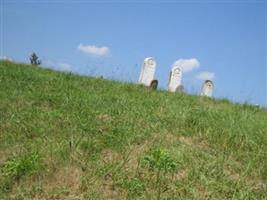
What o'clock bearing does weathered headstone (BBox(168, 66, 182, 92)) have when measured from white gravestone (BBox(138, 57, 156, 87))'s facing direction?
The weathered headstone is roughly at 8 o'clock from the white gravestone.

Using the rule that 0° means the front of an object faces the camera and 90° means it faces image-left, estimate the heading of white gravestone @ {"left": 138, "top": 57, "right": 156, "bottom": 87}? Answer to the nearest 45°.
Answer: approximately 0°

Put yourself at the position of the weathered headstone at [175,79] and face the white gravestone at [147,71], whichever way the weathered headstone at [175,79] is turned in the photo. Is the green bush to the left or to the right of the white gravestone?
left

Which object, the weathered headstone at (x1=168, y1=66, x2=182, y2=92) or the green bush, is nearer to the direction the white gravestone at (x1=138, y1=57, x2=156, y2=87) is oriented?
the green bush

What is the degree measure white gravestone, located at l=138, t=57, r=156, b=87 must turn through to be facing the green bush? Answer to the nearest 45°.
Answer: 0° — it already faces it
